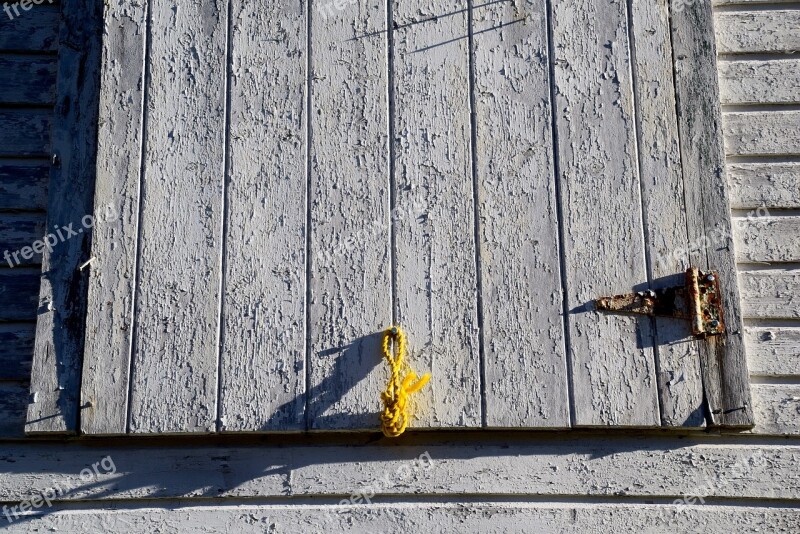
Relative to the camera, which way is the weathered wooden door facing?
toward the camera
